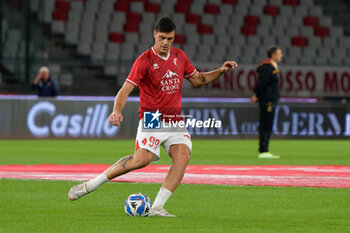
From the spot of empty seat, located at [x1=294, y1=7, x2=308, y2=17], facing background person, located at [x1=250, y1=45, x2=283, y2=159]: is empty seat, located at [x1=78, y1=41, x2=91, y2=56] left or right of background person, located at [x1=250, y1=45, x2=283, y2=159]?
right

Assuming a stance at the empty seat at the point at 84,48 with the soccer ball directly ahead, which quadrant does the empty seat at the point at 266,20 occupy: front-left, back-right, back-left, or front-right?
back-left

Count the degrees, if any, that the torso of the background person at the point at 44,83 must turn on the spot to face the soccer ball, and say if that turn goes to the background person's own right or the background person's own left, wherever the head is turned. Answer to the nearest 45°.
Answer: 0° — they already face it

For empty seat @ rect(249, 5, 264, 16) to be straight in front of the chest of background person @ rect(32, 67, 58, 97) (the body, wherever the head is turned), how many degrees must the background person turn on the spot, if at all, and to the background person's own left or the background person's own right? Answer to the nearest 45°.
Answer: approximately 135° to the background person's own left

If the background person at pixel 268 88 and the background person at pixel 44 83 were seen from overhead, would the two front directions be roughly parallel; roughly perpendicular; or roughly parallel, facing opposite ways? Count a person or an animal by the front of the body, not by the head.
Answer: roughly perpendicular

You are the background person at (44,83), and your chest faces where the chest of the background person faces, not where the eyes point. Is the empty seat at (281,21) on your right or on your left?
on your left

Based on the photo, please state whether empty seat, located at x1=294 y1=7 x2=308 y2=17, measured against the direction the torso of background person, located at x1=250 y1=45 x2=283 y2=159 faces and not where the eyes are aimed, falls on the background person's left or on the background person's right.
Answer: on the background person's left

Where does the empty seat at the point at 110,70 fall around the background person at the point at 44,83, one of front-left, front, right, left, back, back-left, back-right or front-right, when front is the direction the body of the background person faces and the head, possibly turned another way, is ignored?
back-left

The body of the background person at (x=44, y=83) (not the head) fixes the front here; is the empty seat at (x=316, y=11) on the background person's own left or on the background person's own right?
on the background person's own left

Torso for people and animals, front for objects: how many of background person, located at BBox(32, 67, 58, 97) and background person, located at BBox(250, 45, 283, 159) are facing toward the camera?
1
